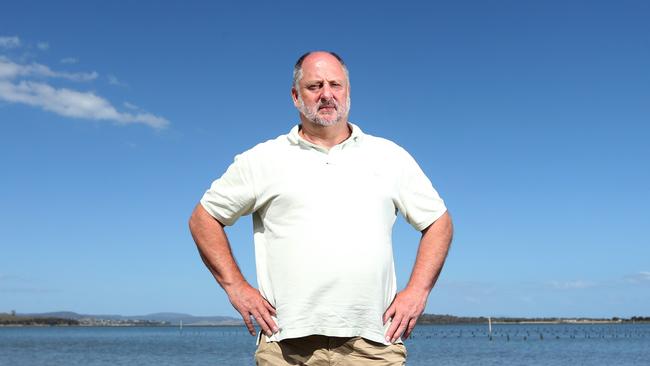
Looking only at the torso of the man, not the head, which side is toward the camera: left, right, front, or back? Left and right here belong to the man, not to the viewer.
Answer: front
